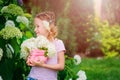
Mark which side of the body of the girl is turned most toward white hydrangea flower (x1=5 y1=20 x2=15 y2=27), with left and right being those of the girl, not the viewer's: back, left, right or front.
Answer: right

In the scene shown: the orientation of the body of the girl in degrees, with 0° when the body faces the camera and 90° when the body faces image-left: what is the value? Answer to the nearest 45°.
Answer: approximately 45°
